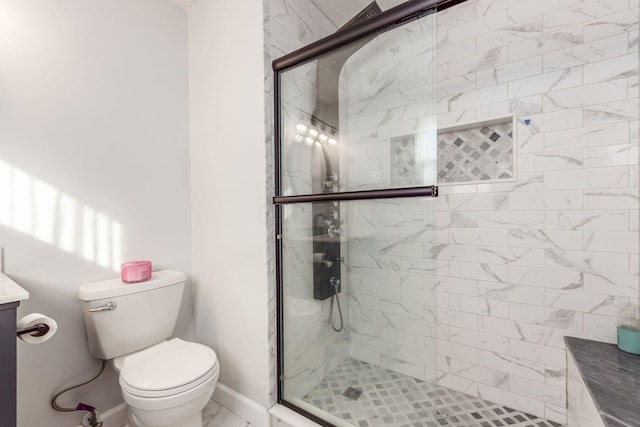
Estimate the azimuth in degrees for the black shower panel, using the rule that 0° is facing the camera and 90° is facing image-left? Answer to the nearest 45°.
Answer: approximately 315°

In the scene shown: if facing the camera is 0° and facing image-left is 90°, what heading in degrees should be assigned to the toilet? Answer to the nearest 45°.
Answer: approximately 315°

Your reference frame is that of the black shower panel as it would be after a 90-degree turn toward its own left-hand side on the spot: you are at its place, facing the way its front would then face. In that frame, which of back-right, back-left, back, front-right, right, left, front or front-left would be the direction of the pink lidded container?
back-left
